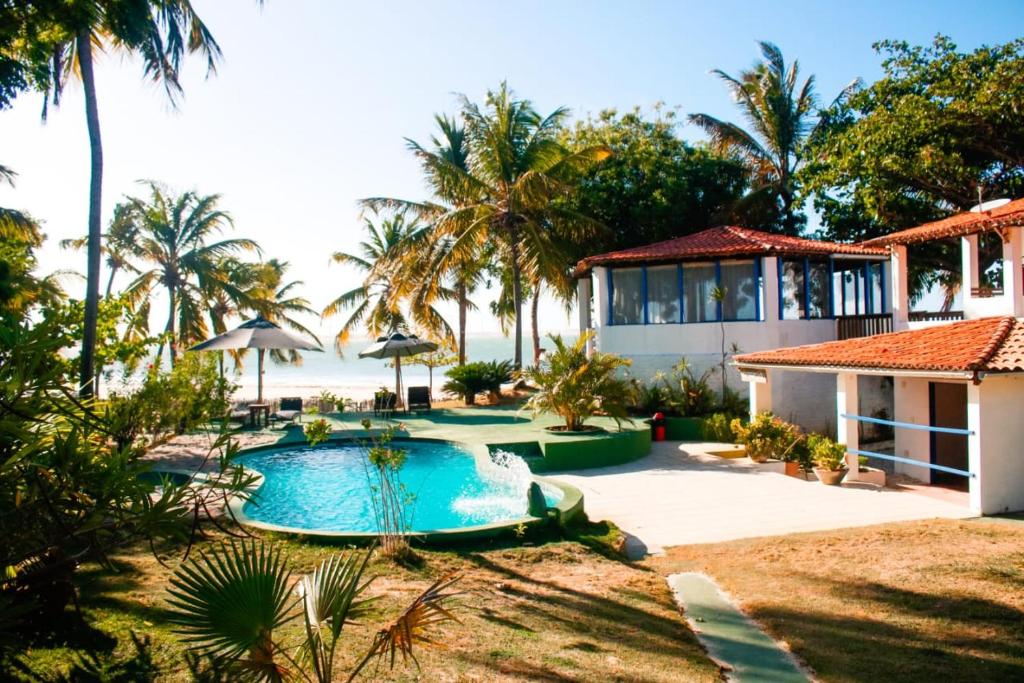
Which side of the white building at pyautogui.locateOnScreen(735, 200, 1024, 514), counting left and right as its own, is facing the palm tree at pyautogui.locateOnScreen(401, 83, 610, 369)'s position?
right

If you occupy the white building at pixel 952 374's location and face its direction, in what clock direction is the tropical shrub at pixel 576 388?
The tropical shrub is roughly at 1 o'clock from the white building.

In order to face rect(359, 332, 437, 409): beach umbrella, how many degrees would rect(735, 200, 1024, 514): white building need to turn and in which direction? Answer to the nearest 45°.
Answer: approximately 45° to its right

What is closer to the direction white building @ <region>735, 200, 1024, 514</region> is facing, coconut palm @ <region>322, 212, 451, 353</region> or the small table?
the small table

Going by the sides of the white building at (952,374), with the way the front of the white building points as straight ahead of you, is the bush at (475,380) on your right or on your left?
on your right

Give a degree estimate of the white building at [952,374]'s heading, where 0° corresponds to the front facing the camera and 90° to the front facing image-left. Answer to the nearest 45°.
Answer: approximately 45°

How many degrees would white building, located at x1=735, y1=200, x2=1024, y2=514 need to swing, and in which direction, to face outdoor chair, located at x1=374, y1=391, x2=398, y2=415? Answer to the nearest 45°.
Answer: approximately 45° to its right

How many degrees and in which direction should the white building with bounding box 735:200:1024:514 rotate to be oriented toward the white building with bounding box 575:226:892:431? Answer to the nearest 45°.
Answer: approximately 90° to its right
